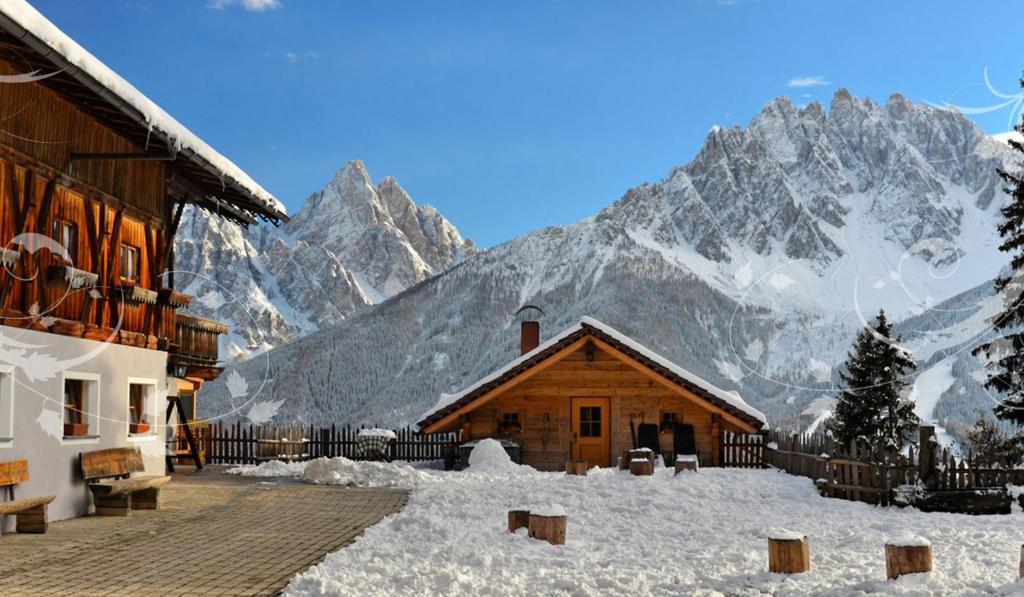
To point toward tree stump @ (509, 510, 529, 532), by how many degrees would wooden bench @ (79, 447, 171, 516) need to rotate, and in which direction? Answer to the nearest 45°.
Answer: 0° — it already faces it

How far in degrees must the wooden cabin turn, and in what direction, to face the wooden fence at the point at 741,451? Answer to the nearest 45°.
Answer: approximately 90° to its left

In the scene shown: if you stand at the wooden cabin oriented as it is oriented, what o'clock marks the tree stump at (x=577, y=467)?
The tree stump is roughly at 12 o'clock from the wooden cabin.

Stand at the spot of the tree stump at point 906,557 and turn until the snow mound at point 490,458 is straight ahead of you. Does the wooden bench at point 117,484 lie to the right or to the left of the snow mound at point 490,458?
left

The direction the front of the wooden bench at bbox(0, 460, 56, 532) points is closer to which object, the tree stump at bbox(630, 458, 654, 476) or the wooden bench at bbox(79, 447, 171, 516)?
the tree stump
